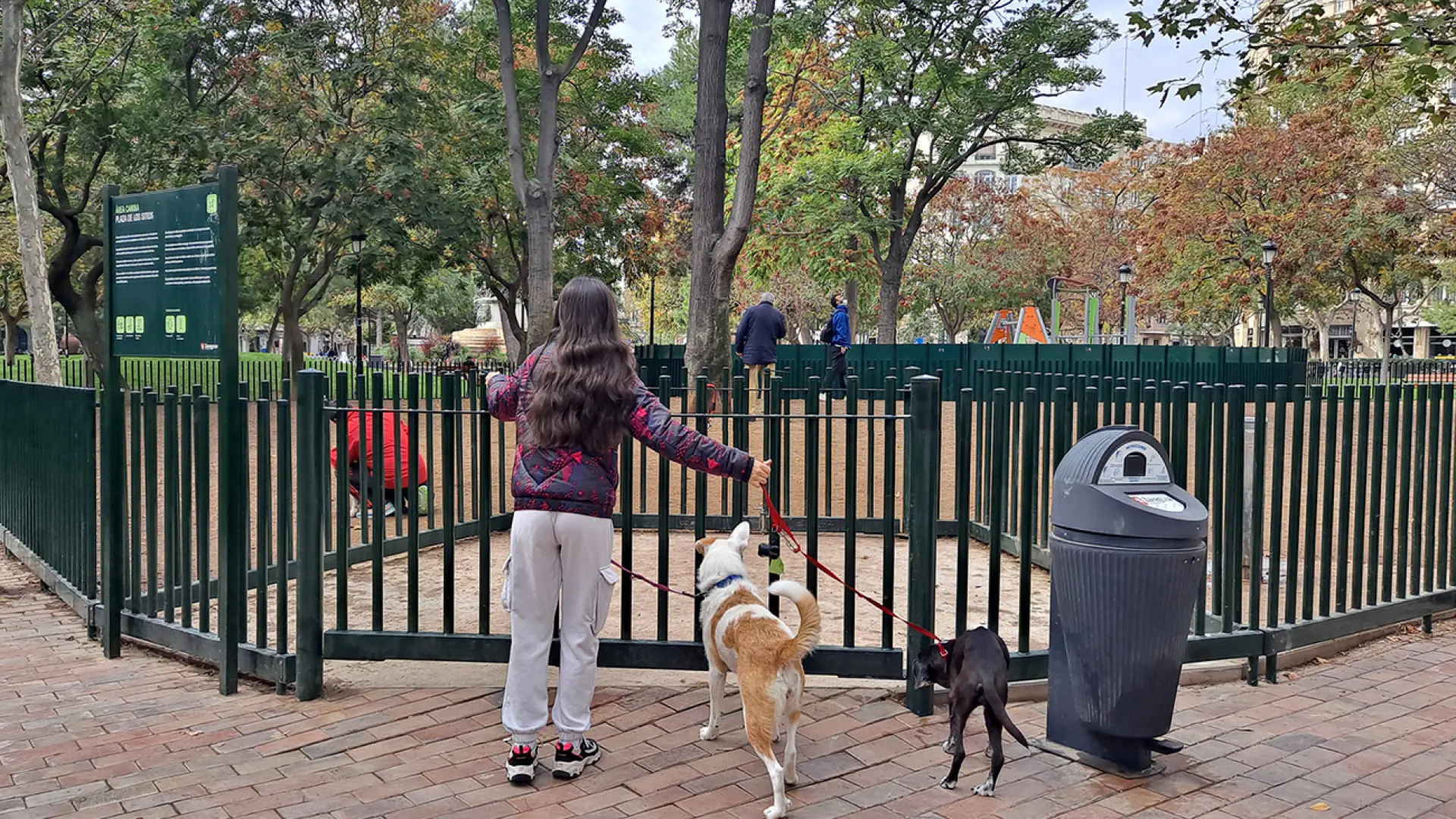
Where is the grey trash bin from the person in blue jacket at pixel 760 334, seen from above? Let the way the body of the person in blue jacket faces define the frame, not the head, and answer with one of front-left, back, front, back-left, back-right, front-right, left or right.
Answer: back

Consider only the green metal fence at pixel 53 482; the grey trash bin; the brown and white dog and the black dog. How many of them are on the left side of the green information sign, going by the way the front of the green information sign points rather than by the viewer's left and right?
3

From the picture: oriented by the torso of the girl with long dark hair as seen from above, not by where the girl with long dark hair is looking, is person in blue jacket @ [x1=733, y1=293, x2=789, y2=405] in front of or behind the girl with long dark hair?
in front

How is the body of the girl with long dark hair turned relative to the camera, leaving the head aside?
away from the camera

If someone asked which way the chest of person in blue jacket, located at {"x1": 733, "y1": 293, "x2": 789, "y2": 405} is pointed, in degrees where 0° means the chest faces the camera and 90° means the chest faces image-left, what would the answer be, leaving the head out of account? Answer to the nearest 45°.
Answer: approximately 180°

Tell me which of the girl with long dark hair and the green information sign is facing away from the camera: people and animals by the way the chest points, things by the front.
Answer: the girl with long dark hair

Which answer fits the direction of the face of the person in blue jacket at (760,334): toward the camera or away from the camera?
away from the camera

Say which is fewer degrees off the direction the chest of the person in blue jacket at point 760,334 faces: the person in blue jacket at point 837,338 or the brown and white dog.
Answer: the person in blue jacket

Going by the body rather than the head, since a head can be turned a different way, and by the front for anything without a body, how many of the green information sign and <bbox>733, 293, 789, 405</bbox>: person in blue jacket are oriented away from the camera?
1

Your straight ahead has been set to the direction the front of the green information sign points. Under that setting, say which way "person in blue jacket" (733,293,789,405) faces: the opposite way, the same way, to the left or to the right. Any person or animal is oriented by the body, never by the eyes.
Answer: the opposite way

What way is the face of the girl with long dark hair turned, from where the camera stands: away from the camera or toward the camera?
away from the camera

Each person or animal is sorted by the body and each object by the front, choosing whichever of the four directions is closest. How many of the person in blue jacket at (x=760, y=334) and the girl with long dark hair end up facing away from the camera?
2

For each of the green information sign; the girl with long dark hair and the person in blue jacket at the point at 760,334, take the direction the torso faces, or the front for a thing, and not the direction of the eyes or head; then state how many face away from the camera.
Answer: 2

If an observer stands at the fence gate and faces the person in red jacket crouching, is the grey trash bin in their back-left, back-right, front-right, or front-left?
back-right
